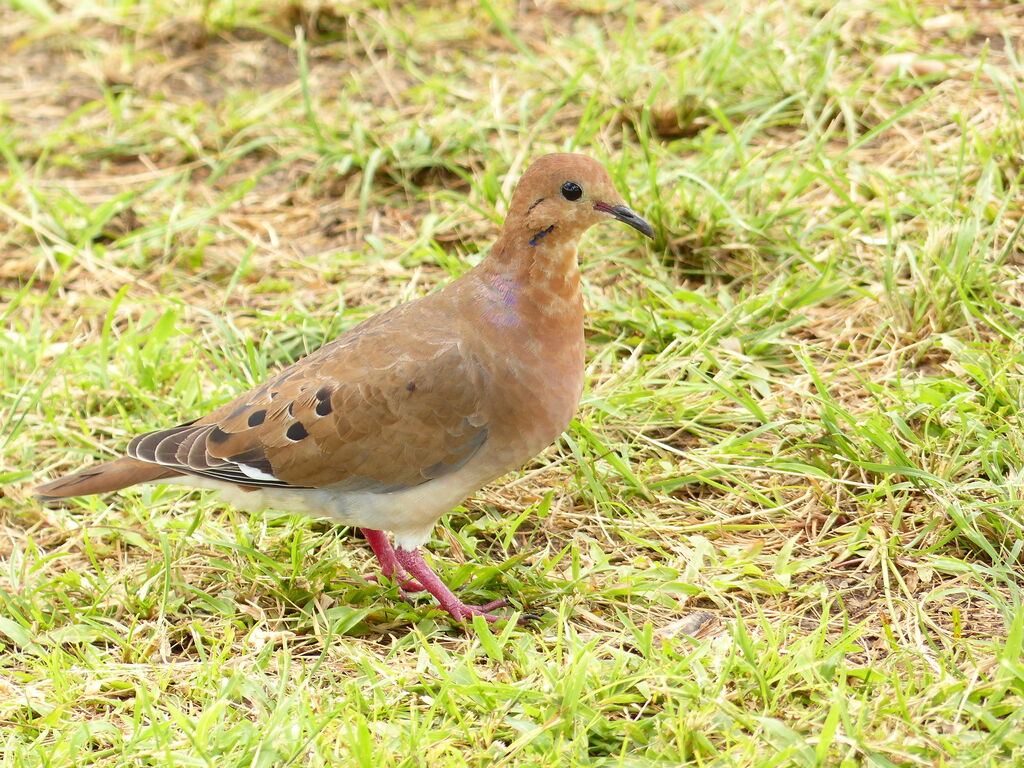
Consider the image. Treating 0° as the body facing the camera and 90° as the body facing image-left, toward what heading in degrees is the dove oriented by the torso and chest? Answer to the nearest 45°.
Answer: approximately 270°
